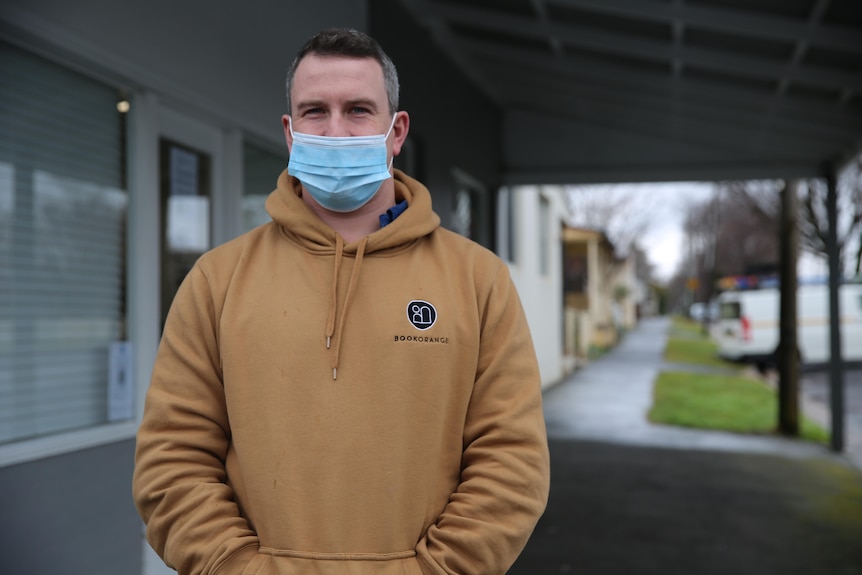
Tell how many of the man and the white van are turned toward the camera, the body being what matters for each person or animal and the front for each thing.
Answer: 1

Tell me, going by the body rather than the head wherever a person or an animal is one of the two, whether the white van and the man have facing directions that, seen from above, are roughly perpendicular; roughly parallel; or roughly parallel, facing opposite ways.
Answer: roughly perpendicular

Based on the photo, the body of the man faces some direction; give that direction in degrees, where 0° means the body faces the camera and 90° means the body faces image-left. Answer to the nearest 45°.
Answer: approximately 0°

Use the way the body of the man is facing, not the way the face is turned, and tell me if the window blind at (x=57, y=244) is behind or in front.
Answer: behind

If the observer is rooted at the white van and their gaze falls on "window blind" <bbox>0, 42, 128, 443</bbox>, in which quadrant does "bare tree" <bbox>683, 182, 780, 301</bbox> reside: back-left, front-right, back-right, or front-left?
back-right

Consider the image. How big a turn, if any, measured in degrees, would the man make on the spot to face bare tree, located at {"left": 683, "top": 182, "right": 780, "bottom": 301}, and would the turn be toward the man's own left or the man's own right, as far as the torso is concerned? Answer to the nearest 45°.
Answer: approximately 135° to the man's own left
